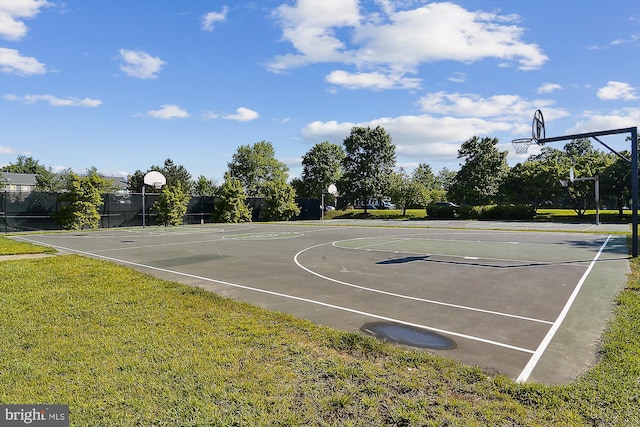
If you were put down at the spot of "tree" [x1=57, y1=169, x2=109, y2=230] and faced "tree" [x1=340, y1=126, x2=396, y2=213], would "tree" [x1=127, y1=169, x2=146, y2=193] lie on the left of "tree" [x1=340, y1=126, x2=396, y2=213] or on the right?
left

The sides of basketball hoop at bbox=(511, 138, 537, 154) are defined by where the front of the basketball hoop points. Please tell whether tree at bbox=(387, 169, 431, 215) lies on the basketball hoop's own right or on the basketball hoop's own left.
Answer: on the basketball hoop's own right

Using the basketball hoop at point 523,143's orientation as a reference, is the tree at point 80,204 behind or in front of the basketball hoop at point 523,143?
in front

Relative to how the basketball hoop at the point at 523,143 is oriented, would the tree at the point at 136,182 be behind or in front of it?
in front

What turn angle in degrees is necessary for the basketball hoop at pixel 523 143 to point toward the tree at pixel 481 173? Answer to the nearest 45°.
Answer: approximately 90° to its right

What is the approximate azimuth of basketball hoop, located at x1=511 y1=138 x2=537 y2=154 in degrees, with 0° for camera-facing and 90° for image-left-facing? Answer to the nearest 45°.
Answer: approximately 90°

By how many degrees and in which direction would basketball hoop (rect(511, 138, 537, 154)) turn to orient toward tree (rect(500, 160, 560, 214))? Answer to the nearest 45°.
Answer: approximately 90° to its right

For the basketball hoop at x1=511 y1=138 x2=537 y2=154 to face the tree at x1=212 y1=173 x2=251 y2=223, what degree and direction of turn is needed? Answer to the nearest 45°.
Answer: approximately 45° to its right

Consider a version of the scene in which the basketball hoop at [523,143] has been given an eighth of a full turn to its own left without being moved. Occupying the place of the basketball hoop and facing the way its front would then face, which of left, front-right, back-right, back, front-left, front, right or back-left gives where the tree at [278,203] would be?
right

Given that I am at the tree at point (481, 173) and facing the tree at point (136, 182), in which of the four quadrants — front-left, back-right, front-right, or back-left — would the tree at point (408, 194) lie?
front-right

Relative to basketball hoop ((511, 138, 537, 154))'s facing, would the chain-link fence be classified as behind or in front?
in front
